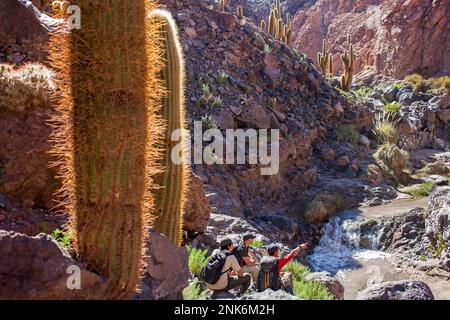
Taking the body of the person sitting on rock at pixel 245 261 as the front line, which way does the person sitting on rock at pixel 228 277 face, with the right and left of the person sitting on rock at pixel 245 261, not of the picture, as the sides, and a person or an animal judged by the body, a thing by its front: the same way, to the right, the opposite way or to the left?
the same way

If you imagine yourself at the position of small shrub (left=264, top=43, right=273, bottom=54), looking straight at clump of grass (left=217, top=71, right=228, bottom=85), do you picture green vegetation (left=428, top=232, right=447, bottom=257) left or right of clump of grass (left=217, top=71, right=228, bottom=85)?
left

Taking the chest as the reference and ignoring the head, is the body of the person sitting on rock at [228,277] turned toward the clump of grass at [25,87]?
no

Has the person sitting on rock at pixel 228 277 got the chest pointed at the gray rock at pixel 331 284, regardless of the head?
no

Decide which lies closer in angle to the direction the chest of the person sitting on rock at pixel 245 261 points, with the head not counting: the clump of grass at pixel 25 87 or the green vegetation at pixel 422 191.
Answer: the green vegetation

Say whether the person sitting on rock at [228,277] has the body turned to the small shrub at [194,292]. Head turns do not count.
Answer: no
